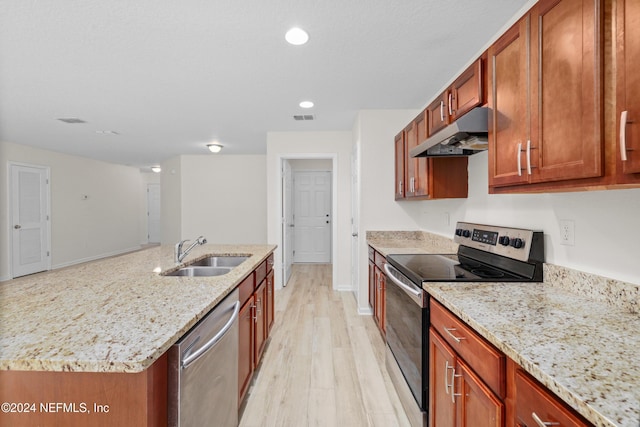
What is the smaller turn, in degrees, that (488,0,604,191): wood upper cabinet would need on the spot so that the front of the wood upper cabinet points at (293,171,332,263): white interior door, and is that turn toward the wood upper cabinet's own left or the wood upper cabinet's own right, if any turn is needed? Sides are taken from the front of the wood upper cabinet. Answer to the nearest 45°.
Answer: approximately 90° to the wood upper cabinet's own right

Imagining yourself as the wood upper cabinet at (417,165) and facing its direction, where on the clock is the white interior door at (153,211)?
The white interior door is roughly at 1 o'clock from the wood upper cabinet.

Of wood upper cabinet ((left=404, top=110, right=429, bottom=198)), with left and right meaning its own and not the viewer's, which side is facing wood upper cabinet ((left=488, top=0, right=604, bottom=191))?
left

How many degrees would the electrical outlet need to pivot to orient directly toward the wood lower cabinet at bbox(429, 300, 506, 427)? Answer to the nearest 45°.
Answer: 0° — it already faces it

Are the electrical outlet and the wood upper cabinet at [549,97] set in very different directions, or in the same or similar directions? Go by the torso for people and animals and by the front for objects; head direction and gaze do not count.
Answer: same or similar directions

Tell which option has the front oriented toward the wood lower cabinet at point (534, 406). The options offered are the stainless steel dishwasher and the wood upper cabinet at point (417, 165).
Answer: the stainless steel dishwasher

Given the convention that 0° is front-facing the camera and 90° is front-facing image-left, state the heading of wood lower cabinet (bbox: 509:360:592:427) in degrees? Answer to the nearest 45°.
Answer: approximately 45°

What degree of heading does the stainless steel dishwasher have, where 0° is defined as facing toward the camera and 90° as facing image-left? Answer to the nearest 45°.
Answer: approximately 315°

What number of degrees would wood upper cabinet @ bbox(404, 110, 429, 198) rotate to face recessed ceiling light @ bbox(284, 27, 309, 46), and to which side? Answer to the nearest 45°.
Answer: approximately 45° to its left

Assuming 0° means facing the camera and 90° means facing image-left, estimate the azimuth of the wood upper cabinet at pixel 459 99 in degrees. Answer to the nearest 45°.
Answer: approximately 45°

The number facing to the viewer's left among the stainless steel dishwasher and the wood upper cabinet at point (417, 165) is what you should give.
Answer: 1

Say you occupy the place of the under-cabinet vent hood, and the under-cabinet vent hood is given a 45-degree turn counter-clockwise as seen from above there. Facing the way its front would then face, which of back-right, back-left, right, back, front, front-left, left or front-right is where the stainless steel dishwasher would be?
front-right
